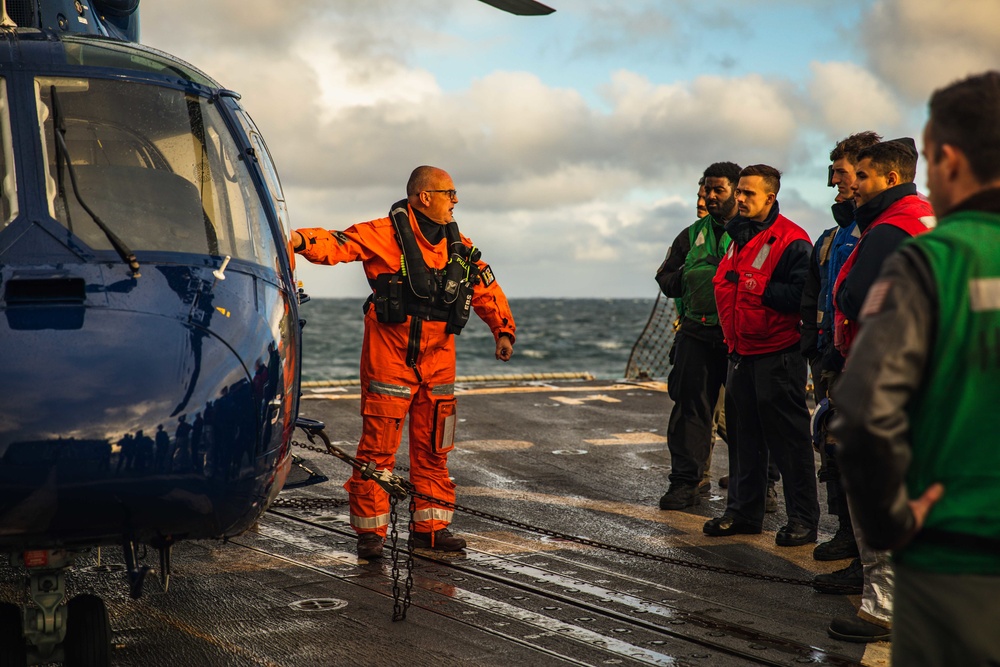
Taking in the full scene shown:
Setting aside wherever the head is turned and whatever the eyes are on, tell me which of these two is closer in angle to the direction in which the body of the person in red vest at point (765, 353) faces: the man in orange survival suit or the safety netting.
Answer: the man in orange survival suit

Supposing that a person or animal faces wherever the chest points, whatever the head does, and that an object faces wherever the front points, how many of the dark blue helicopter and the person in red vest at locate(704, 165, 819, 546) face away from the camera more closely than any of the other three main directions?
0

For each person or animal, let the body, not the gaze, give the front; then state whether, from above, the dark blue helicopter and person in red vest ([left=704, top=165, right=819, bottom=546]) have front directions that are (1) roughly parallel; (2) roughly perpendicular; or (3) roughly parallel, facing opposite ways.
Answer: roughly perpendicular

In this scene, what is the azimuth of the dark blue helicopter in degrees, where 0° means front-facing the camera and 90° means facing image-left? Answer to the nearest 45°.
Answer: approximately 0°

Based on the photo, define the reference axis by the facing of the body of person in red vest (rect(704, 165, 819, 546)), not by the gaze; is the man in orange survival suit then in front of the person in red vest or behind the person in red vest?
in front

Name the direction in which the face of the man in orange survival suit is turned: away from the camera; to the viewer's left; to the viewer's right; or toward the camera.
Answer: to the viewer's right

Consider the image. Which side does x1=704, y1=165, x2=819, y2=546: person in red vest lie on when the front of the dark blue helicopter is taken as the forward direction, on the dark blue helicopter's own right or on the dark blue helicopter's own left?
on the dark blue helicopter's own left

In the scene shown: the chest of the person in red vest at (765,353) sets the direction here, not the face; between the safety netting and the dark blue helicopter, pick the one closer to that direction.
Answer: the dark blue helicopter

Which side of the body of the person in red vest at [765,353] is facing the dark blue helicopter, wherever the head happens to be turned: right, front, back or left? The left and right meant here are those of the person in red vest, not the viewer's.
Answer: front

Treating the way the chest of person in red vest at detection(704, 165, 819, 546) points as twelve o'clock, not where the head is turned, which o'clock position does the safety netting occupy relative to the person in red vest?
The safety netting is roughly at 4 o'clock from the person in red vest.

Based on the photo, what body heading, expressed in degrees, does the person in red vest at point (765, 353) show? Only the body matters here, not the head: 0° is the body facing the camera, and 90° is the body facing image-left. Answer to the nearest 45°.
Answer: approximately 45°
